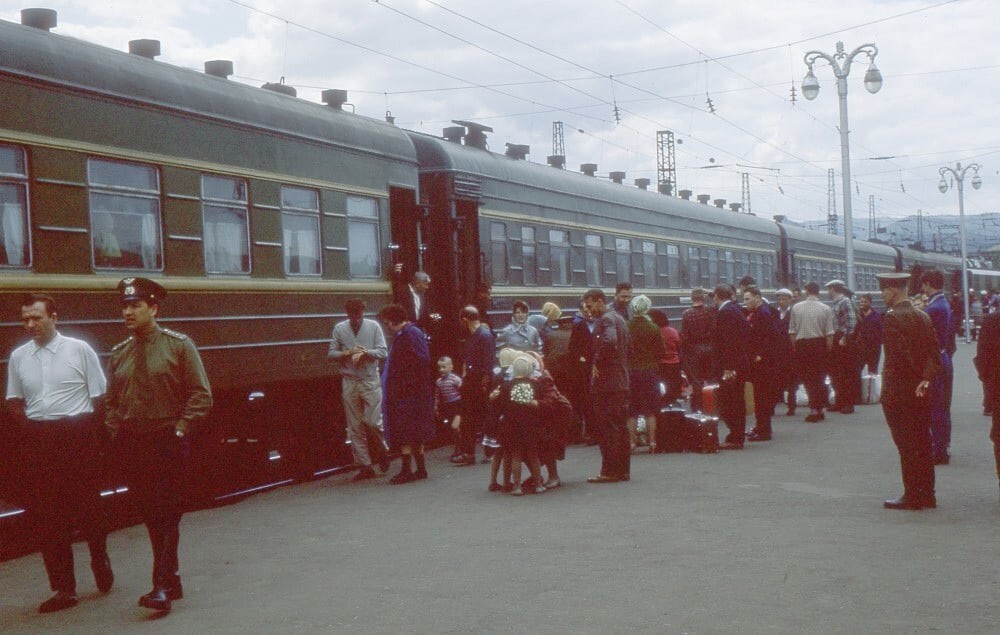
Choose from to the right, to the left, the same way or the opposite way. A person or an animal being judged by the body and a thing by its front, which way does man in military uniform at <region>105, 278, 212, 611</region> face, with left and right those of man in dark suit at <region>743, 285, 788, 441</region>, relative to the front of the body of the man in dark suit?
to the left

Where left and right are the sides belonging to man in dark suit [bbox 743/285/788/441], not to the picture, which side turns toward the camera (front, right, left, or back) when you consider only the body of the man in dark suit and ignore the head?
left

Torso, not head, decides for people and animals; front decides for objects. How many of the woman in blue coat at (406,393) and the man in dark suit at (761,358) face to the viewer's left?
2

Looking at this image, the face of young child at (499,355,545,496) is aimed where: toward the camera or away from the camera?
away from the camera

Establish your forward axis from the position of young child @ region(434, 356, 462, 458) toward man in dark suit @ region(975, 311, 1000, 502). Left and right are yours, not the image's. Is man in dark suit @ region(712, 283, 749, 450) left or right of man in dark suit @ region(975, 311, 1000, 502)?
left

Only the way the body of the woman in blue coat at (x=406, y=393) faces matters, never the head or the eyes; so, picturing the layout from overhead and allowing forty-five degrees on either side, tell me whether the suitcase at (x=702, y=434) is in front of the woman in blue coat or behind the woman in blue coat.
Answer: behind

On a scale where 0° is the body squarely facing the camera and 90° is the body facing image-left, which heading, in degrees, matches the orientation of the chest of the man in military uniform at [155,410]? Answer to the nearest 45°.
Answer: approximately 45°

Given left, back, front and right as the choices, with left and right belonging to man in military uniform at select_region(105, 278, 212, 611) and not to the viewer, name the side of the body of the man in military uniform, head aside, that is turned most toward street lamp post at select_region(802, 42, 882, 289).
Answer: back

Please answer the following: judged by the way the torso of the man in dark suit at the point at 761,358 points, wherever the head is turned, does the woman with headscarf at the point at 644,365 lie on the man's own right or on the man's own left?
on the man's own left

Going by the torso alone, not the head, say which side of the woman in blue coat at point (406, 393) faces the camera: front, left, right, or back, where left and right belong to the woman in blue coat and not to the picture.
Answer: left
